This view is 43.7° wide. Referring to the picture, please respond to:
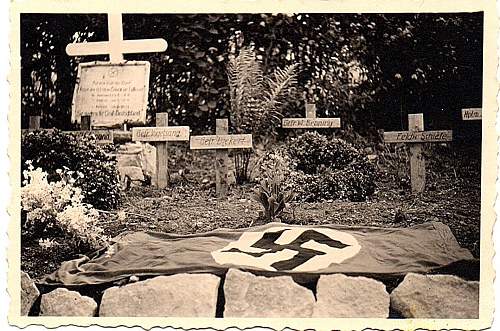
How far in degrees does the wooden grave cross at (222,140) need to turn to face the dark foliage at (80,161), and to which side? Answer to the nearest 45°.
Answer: approximately 90° to its right

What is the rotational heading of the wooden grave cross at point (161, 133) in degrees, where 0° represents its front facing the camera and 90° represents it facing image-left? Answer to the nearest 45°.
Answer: approximately 0°

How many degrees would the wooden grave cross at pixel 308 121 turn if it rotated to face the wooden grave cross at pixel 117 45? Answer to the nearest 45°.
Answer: approximately 90° to its right

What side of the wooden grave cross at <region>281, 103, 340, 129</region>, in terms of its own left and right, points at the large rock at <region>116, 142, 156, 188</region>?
right

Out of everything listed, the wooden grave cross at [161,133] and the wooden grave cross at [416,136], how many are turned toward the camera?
2

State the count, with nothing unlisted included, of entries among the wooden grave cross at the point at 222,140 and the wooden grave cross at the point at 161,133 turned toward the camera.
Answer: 2
